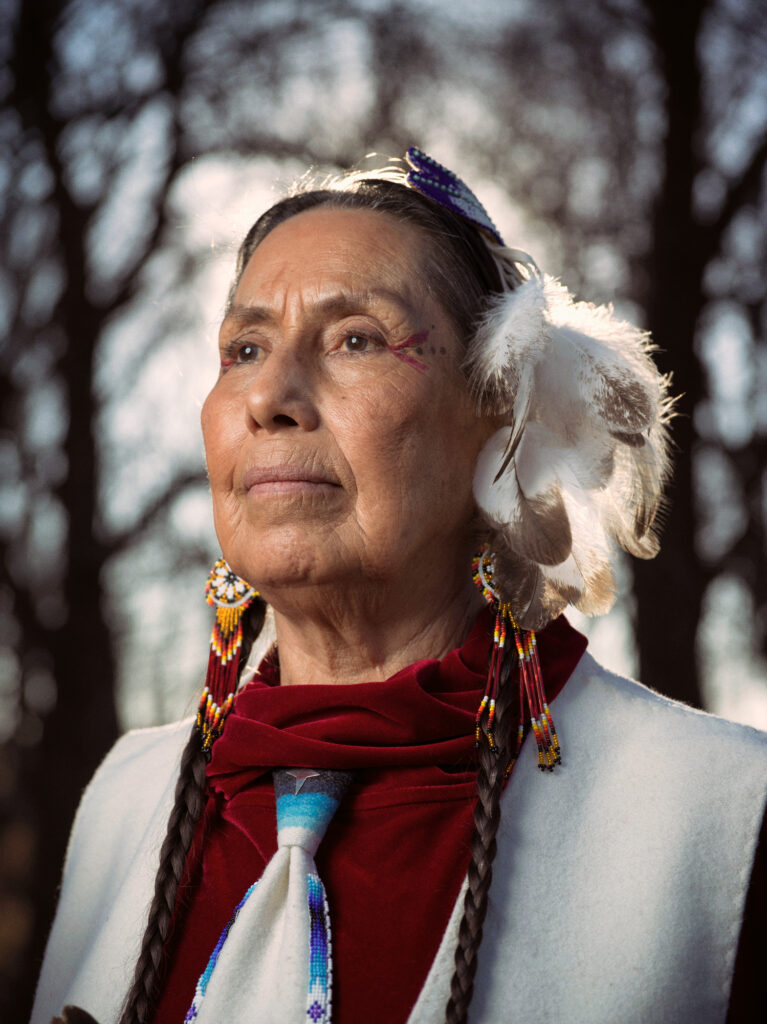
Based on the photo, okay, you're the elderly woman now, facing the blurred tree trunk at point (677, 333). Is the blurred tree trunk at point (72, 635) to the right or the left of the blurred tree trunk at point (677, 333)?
left

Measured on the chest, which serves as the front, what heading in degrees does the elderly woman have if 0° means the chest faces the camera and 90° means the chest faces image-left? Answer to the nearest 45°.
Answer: approximately 45°

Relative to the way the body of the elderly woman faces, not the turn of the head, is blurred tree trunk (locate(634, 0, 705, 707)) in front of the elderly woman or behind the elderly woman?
behind

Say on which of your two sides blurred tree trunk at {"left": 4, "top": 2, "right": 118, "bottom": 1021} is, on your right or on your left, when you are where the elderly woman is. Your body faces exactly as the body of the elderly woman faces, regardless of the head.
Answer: on your right
